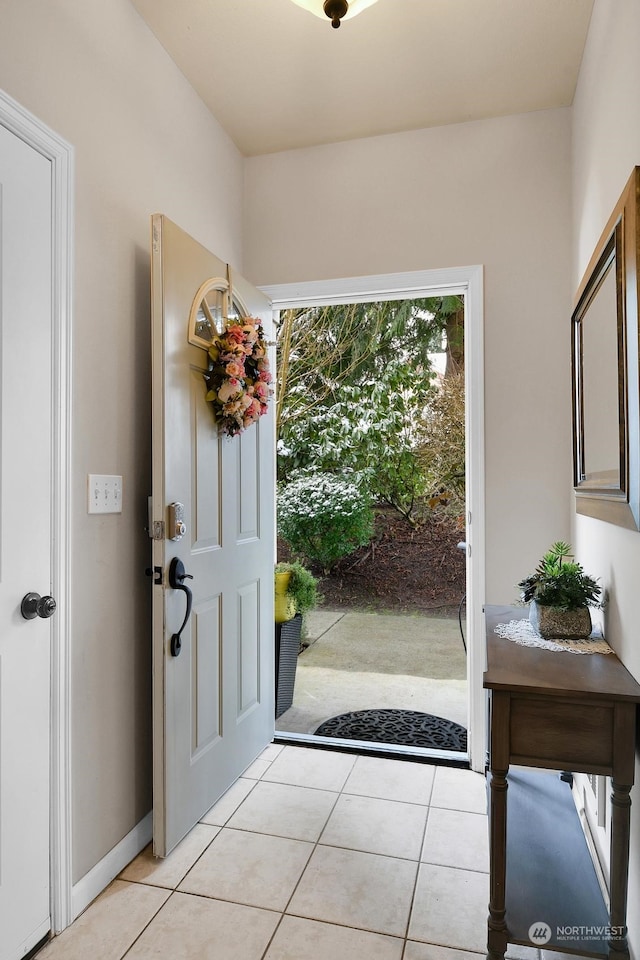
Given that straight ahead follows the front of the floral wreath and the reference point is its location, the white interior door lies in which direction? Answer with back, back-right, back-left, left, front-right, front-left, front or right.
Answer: right

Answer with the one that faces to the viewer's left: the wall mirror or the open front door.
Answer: the wall mirror

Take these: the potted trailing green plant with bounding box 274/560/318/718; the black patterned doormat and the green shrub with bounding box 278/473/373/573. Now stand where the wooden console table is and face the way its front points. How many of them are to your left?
0

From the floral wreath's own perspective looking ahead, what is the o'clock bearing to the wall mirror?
The wall mirror is roughly at 12 o'clock from the floral wreath.

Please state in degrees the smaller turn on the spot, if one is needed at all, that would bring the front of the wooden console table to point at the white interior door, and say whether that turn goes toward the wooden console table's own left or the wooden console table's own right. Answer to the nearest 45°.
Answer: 0° — it already faces it

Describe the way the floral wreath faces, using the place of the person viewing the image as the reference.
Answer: facing the viewer and to the right of the viewer

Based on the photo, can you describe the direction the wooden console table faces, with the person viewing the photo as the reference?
facing to the left of the viewer

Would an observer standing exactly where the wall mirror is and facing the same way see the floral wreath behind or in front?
in front

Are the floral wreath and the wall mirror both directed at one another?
yes

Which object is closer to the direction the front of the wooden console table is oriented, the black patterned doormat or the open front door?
the open front door

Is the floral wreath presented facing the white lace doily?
yes

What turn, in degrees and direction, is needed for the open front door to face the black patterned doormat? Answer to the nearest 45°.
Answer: approximately 90° to its left

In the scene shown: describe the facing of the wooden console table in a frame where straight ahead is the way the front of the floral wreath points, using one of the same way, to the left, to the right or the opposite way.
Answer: the opposite way

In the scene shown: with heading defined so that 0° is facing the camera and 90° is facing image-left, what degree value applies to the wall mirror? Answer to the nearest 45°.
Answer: approximately 90°

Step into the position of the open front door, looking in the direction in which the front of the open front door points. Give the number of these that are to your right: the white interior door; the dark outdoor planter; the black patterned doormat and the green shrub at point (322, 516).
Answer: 1

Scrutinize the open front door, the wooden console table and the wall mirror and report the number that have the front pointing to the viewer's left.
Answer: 2
